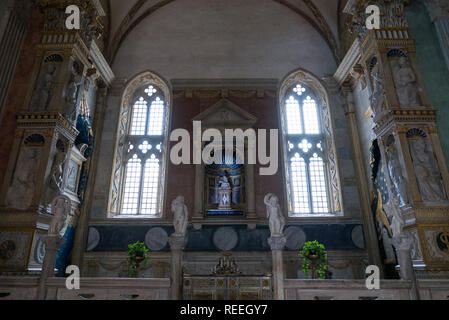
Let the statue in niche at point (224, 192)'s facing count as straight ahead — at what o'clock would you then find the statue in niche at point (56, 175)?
the statue in niche at point (56, 175) is roughly at 2 o'clock from the statue in niche at point (224, 192).

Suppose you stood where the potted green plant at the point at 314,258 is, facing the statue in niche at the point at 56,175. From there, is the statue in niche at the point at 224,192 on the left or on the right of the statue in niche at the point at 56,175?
right

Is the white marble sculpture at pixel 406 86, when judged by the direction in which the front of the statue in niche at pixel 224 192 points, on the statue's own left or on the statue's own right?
on the statue's own left

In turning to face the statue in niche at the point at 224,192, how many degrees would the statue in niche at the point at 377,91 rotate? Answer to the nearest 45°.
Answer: approximately 45° to its right

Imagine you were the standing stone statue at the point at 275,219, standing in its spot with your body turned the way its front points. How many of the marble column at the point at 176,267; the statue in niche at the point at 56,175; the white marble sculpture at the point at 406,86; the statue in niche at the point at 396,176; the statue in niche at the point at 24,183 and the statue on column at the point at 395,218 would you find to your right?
3

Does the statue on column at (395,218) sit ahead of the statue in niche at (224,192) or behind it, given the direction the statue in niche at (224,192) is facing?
ahead

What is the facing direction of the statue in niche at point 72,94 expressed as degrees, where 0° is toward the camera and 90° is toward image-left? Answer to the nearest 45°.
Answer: approximately 315°

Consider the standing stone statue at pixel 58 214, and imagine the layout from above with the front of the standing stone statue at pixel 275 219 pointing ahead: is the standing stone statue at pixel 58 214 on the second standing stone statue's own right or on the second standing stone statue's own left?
on the second standing stone statue's own right

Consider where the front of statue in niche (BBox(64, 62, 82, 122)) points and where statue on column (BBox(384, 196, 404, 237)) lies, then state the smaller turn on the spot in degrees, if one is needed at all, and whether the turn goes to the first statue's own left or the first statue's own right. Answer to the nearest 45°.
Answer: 0° — it already faces it
